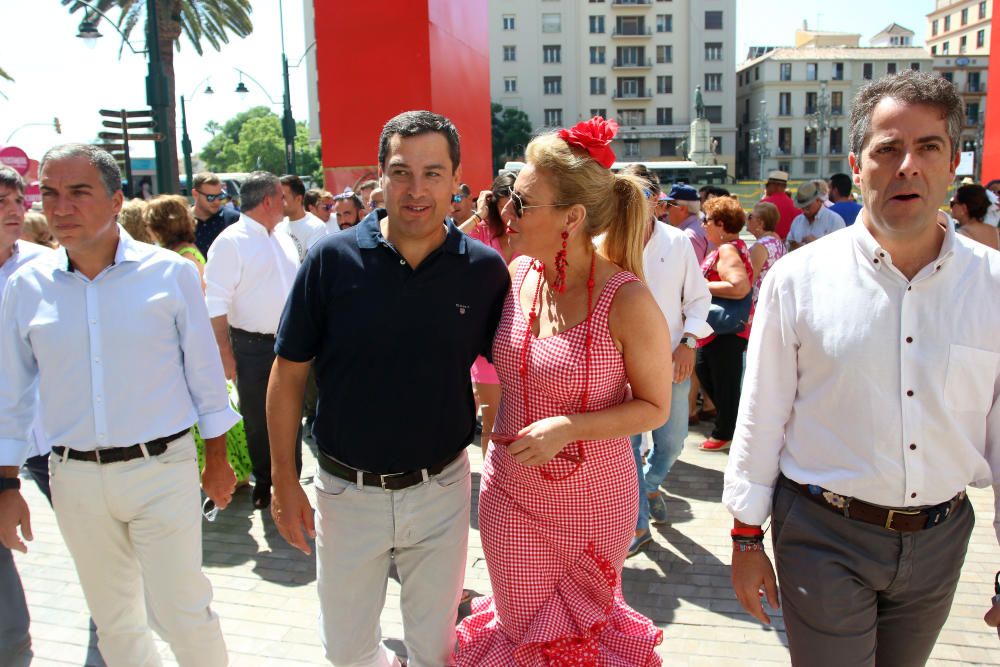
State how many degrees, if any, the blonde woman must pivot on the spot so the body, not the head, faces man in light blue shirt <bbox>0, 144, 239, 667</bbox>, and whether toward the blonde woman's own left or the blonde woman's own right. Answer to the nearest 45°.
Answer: approximately 45° to the blonde woman's own right

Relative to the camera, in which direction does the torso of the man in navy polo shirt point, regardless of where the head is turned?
toward the camera

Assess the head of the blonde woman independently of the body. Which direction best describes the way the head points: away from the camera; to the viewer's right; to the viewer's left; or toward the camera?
to the viewer's left

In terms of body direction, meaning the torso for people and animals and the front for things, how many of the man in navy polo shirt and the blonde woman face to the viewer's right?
0

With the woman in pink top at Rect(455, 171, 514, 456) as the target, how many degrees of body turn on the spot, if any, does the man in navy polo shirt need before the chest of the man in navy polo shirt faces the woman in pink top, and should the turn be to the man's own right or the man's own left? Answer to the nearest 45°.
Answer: approximately 180°

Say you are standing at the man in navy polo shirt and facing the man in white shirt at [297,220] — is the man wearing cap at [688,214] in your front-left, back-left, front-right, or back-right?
front-right

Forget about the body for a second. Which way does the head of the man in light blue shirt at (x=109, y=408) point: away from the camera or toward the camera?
toward the camera

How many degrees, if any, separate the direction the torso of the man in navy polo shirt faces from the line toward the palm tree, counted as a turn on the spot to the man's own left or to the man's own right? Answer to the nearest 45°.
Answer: approximately 180°

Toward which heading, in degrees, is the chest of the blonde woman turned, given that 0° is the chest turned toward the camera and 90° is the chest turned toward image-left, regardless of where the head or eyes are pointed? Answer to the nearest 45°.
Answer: approximately 45°

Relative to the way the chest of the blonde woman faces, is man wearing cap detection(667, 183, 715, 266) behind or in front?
behind

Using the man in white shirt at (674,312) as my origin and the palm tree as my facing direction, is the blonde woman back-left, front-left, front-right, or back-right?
back-left

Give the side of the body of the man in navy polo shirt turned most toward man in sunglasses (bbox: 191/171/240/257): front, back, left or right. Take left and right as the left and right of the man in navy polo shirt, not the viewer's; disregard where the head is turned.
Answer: back

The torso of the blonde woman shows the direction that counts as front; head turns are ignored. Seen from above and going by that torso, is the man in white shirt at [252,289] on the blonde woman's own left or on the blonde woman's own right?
on the blonde woman's own right

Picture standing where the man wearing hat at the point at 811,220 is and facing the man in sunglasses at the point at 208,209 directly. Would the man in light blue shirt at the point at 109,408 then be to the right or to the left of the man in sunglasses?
left
